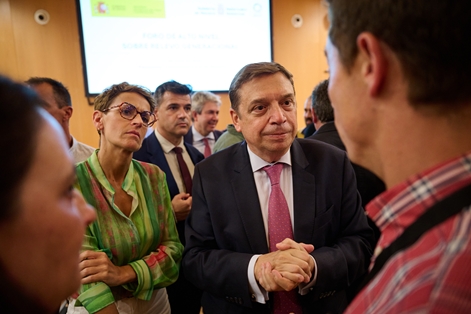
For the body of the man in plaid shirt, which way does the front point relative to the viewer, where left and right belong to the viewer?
facing away from the viewer and to the left of the viewer

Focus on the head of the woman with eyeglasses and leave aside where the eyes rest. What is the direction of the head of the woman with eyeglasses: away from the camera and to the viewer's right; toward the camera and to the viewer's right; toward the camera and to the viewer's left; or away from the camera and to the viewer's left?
toward the camera and to the viewer's right

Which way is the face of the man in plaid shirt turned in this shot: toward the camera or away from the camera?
away from the camera

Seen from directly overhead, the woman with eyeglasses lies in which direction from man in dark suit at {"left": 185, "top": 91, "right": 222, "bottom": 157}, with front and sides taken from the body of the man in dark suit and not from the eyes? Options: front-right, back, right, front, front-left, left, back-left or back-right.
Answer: front-right

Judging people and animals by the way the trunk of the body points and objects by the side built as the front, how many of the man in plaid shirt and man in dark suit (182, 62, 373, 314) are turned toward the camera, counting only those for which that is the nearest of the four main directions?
1

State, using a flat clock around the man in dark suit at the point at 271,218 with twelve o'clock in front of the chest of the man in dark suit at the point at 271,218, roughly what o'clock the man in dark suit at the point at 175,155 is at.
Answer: the man in dark suit at the point at 175,155 is roughly at 5 o'clock from the man in dark suit at the point at 271,218.

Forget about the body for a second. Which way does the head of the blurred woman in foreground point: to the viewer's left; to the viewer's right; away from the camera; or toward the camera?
to the viewer's right

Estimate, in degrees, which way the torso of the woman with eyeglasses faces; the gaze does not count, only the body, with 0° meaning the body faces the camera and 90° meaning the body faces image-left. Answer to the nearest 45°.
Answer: approximately 315°

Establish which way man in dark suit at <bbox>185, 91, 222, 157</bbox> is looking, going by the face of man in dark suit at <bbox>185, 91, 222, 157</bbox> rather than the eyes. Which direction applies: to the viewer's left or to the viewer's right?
to the viewer's right
